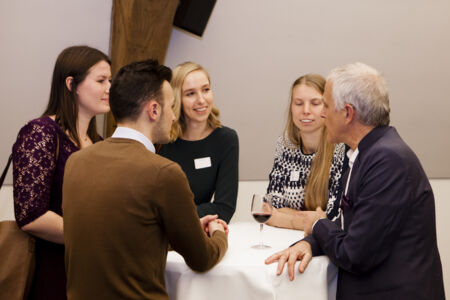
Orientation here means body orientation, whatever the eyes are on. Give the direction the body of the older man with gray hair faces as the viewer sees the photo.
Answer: to the viewer's left

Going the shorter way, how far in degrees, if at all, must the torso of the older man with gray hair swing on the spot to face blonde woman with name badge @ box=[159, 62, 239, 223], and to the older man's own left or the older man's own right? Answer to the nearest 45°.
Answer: approximately 45° to the older man's own right

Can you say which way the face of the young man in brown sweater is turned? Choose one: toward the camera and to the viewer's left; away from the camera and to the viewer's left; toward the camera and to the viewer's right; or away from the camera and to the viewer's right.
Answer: away from the camera and to the viewer's right

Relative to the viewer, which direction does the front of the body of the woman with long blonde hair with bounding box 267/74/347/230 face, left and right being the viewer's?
facing the viewer

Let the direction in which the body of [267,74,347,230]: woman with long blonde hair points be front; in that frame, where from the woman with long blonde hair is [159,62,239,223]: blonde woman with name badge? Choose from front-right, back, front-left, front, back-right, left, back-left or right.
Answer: right

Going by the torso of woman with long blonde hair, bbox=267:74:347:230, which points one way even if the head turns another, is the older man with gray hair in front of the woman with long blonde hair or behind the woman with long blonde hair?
in front

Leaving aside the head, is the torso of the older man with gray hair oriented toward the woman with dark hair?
yes

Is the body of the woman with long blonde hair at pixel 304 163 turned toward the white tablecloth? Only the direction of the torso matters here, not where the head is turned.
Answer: yes

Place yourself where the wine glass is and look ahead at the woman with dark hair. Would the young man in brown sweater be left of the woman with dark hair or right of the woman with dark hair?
left

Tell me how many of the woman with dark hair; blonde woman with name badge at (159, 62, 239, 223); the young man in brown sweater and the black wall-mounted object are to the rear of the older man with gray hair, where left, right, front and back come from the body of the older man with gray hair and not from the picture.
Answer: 0

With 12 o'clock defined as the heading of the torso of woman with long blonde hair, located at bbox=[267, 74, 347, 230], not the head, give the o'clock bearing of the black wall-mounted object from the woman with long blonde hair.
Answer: The black wall-mounted object is roughly at 4 o'clock from the woman with long blonde hair.

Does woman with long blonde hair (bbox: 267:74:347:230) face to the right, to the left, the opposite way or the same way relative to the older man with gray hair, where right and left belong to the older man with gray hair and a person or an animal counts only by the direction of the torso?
to the left

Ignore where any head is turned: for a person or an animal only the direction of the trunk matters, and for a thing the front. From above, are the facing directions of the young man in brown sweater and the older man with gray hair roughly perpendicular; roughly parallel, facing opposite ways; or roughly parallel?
roughly perpendicular

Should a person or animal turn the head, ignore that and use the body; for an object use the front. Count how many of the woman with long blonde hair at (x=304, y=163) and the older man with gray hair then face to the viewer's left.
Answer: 1

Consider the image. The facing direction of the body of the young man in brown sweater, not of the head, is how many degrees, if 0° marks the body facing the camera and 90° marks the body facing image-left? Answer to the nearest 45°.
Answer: approximately 225°

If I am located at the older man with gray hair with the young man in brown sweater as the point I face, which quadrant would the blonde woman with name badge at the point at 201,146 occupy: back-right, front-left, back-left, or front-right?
front-right

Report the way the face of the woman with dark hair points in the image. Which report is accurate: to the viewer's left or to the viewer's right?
to the viewer's right

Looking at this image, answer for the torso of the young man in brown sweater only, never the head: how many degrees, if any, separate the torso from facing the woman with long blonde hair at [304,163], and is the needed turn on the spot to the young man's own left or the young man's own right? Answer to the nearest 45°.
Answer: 0° — they already face them

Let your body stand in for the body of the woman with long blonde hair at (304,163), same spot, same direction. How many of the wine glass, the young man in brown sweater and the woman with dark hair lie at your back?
0

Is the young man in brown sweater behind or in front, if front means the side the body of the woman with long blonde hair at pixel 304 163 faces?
in front

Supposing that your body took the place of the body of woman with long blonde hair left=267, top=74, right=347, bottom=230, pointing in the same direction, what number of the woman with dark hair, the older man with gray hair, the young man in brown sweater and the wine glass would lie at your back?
0

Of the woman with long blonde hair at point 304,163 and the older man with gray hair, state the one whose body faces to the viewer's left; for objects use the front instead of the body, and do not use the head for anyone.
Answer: the older man with gray hair
